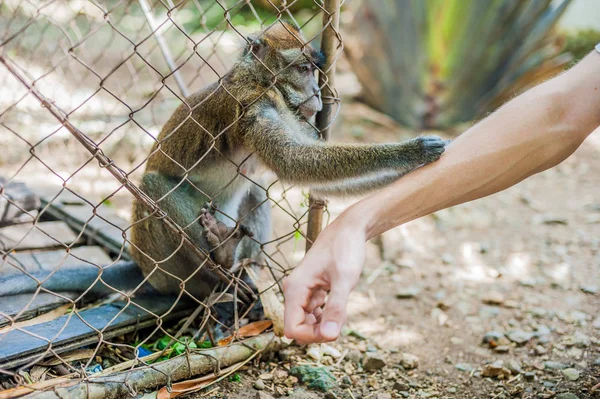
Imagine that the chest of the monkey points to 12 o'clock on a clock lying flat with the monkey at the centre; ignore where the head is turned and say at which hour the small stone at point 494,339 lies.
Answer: The small stone is roughly at 12 o'clock from the monkey.

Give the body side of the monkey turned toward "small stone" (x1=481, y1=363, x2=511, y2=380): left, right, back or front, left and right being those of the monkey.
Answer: front

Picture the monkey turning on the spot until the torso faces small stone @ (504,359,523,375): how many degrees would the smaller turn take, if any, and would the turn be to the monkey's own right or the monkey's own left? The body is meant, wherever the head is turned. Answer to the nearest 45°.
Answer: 0° — it already faces it

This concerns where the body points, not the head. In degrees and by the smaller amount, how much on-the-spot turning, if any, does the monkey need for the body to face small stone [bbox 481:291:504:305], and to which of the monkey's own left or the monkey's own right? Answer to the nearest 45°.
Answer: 0° — it already faces it

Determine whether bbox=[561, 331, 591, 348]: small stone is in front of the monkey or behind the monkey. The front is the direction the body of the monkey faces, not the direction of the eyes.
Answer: in front

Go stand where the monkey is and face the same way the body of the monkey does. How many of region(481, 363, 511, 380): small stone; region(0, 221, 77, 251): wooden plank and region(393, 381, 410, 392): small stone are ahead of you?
2

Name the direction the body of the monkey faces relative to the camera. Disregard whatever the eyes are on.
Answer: to the viewer's right

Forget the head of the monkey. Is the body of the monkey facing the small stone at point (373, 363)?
yes

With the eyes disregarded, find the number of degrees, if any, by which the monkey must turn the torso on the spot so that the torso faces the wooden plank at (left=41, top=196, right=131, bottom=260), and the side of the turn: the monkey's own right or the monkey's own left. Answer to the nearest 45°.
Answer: approximately 135° to the monkey's own left

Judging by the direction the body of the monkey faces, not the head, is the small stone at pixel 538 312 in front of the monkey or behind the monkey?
in front
